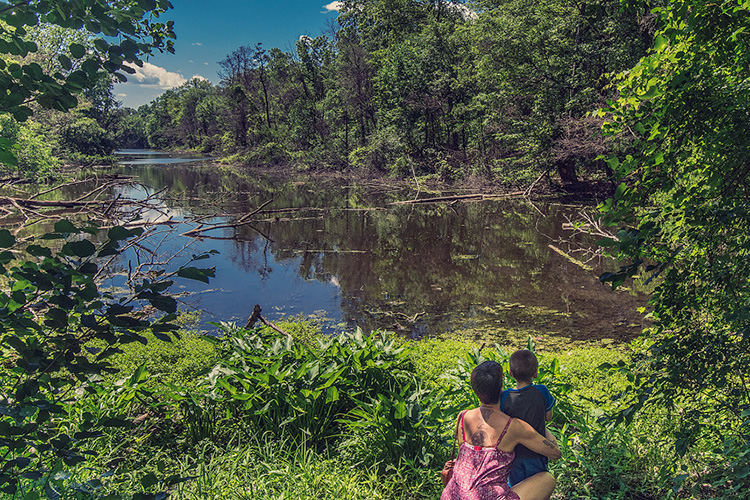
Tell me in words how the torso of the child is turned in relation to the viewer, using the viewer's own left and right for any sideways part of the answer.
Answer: facing away from the viewer

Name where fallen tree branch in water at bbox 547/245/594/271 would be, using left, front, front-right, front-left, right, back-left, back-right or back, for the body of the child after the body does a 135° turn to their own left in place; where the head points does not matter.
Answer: back-right

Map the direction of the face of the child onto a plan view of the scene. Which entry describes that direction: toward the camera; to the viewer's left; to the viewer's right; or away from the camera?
away from the camera
